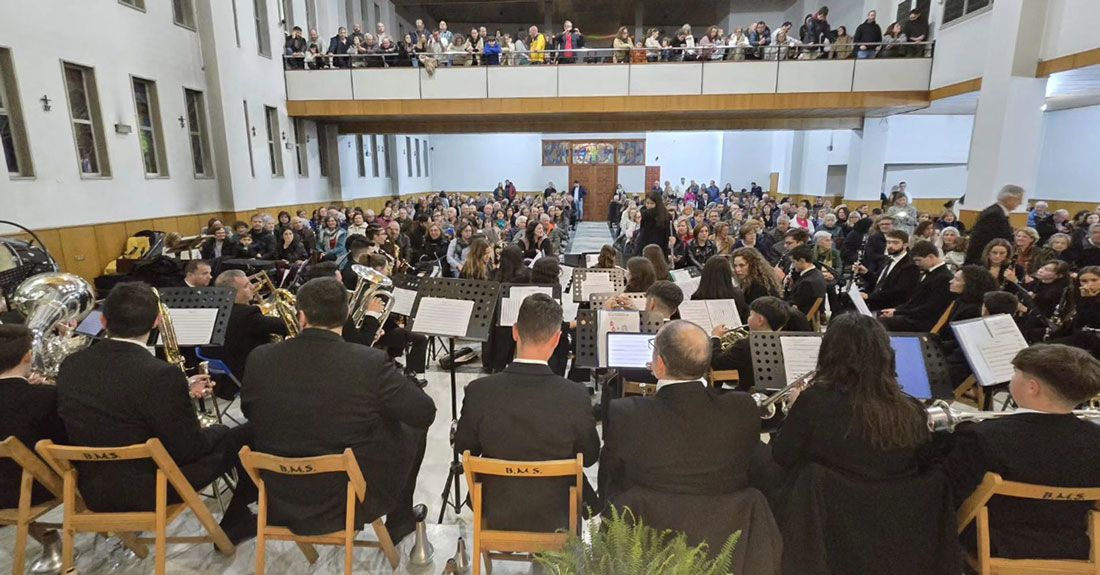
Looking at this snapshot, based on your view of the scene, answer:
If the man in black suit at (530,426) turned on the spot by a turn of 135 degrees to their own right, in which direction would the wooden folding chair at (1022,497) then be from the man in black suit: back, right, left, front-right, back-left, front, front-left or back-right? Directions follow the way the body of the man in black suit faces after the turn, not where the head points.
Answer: front-left

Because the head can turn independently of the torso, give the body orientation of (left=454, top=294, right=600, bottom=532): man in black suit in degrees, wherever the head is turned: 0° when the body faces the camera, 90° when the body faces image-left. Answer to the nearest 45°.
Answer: approximately 180°

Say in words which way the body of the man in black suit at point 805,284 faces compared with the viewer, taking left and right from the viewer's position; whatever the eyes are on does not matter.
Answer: facing to the left of the viewer

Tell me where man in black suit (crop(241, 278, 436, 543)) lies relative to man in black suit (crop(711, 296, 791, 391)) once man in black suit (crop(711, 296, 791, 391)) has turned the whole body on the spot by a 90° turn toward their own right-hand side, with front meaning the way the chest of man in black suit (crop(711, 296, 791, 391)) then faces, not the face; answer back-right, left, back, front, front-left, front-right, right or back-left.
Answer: back

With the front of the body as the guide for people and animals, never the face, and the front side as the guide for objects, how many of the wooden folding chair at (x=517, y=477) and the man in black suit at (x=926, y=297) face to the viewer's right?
0

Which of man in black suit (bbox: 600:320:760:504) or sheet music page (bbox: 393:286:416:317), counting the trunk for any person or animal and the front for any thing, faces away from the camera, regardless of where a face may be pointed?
the man in black suit

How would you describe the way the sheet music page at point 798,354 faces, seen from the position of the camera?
facing the viewer

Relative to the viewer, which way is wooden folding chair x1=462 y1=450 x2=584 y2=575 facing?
away from the camera

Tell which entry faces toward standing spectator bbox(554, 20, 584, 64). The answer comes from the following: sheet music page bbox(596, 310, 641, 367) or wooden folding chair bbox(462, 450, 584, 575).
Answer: the wooden folding chair

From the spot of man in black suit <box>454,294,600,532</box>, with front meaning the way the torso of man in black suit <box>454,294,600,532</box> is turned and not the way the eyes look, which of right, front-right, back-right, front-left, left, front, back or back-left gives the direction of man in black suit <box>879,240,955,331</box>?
front-right

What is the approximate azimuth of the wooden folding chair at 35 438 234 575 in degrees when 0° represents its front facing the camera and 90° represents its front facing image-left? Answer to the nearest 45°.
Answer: approximately 225°

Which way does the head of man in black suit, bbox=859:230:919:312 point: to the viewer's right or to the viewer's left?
to the viewer's left

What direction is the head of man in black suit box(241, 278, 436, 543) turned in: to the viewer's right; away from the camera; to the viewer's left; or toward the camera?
away from the camera

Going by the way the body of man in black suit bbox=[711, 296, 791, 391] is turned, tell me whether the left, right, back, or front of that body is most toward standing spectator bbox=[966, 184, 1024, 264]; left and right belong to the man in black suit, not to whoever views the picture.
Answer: right

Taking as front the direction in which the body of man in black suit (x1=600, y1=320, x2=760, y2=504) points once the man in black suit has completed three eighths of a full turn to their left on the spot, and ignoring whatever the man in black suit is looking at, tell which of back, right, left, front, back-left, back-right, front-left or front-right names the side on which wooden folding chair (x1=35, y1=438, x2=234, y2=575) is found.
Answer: front-right

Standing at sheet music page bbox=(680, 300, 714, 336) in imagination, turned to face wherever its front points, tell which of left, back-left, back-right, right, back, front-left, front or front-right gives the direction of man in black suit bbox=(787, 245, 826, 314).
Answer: back-left
